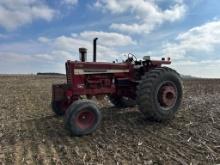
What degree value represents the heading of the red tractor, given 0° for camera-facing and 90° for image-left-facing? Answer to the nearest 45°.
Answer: approximately 45°
